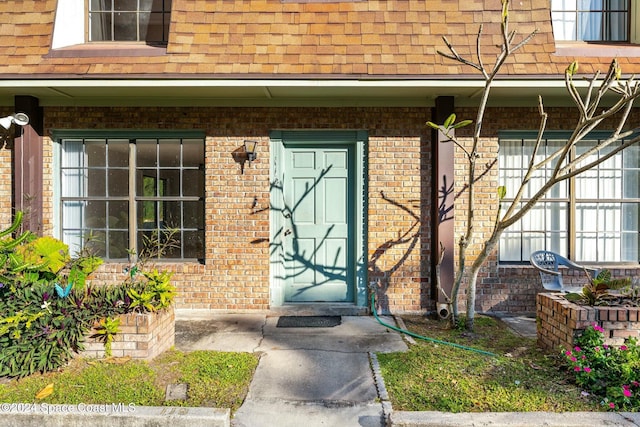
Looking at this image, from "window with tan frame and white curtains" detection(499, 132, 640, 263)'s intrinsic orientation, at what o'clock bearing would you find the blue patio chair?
The blue patio chair is roughly at 1 o'clock from the window with tan frame and white curtains.

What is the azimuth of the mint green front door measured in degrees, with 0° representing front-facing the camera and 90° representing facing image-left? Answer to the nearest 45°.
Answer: approximately 0°

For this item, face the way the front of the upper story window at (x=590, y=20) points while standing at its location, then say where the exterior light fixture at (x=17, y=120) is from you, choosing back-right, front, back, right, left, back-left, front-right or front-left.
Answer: front-right
